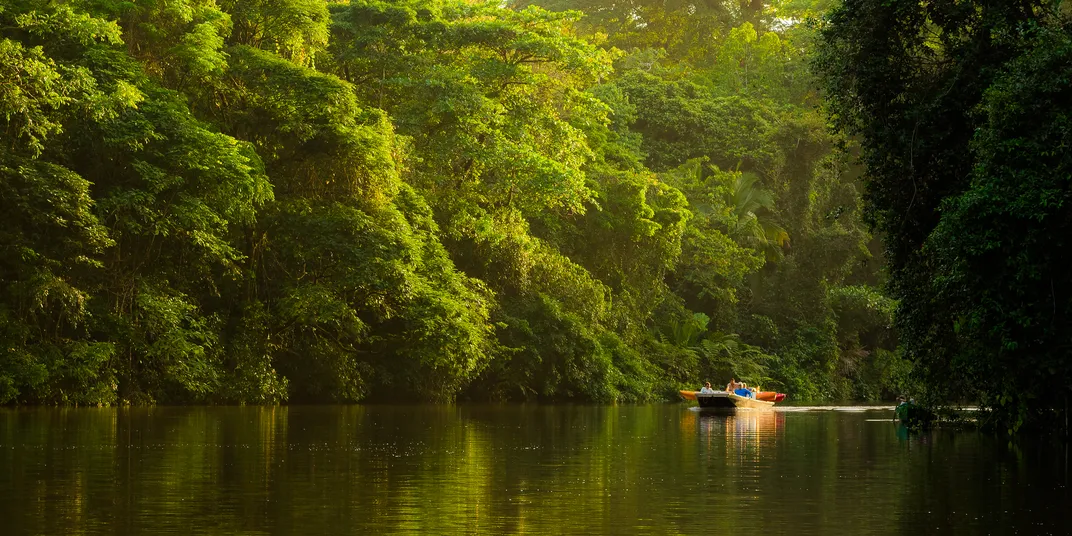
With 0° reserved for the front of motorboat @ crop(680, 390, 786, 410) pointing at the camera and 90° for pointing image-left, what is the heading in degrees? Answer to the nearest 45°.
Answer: approximately 90°
